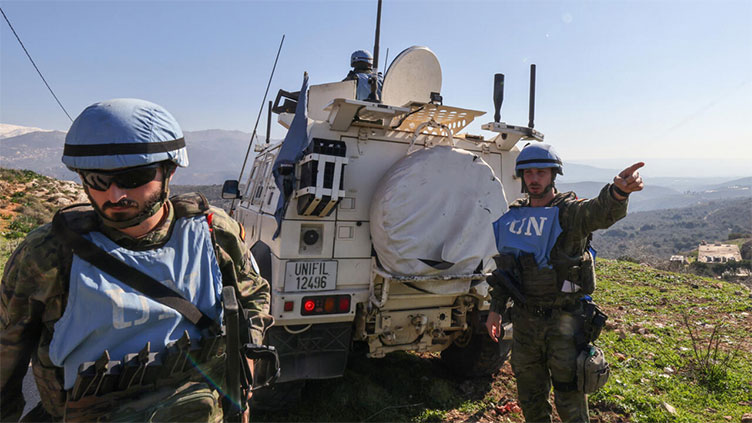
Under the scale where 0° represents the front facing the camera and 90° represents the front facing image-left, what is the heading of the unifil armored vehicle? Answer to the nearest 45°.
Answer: approximately 135°

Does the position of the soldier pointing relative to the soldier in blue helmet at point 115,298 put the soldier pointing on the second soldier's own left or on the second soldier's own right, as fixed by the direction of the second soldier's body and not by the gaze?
on the second soldier's own left

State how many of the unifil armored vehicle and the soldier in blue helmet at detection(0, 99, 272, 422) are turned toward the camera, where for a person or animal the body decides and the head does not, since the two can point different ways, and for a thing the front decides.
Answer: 1

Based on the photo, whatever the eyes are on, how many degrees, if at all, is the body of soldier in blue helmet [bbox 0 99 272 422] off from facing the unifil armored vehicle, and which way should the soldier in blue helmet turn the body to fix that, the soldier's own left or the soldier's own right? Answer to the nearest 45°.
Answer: approximately 135° to the soldier's own left

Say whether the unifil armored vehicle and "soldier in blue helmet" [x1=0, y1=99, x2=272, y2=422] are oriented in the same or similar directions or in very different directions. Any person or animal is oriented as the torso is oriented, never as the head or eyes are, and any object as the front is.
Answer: very different directions

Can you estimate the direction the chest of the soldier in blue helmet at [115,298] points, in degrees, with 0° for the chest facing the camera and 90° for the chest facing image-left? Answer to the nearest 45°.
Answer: approximately 0°
